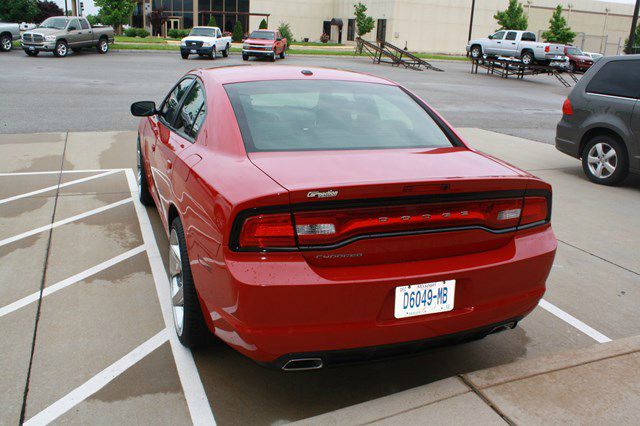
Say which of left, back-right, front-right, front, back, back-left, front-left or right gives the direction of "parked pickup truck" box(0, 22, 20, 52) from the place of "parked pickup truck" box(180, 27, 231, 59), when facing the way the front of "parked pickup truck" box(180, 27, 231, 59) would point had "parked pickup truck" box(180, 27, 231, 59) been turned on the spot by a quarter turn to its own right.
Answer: front-left

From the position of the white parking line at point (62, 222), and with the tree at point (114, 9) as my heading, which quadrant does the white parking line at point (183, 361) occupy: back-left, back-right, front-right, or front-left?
back-right

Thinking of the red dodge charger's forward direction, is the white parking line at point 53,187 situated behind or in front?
in front

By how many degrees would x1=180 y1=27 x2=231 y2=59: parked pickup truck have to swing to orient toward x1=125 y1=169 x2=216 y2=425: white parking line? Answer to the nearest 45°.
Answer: approximately 45° to its left

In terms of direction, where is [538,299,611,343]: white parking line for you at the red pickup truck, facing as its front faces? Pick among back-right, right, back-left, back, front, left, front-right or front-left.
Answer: front-left

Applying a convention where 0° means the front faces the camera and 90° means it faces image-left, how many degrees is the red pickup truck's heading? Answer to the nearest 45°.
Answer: approximately 45°

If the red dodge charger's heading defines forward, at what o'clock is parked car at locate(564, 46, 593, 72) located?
The parked car is roughly at 2 o'clock from the red dodge charger.

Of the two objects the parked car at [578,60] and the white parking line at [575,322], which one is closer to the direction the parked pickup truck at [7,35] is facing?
the white parking line

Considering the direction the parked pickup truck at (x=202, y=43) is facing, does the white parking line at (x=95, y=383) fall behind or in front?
in front

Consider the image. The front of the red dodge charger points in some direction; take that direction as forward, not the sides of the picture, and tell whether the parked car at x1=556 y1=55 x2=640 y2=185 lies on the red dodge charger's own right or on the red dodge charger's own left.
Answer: on the red dodge charger's own right
